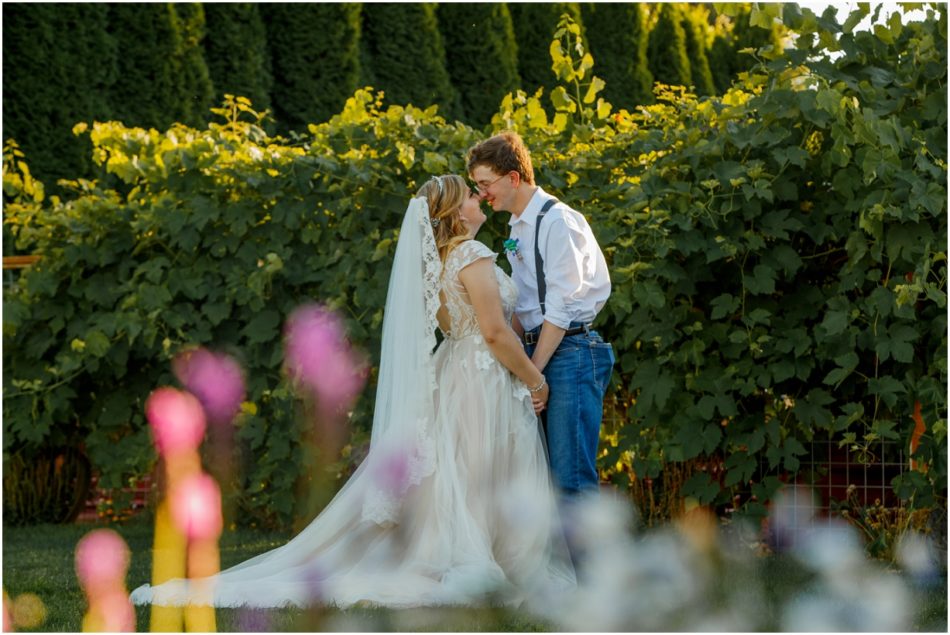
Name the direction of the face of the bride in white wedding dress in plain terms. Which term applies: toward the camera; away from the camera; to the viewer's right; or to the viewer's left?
to the viewer's right

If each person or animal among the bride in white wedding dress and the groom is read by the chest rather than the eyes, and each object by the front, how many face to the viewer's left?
1

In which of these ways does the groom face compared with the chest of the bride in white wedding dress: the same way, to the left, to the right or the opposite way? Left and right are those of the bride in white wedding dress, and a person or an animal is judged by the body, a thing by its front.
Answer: the opposite way

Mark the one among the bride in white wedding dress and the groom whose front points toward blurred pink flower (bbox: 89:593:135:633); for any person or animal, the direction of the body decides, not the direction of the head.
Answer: the groom

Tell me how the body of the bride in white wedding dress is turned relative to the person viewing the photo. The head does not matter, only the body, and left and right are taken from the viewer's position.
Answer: facing to the right of the viewer

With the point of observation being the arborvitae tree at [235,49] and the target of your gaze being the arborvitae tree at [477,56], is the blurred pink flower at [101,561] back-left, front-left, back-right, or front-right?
back-right

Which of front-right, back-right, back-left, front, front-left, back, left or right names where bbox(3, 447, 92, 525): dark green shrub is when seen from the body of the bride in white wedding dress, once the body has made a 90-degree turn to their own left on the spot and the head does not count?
front-left

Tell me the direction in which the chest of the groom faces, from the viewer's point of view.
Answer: to the viewer's left

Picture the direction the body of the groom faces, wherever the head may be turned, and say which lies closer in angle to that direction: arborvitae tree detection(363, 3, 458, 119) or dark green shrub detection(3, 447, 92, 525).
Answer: the dark green shrub

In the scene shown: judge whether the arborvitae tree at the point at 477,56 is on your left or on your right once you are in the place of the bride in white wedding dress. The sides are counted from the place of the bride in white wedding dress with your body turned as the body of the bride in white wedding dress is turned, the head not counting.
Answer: on your left

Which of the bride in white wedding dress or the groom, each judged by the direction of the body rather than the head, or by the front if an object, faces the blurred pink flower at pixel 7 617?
the groom

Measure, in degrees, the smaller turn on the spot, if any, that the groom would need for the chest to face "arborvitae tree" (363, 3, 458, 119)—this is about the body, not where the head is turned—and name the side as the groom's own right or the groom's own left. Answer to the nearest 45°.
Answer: approximately 90° to the groom's own right
